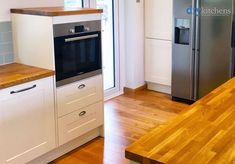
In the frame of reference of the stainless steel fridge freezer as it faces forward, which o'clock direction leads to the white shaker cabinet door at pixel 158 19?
The white shaker cabinet door is roughly at 3 o'clock from the stainless steel fridge freezer.

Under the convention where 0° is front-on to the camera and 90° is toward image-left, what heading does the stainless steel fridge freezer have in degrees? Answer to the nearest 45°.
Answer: approximately 45°

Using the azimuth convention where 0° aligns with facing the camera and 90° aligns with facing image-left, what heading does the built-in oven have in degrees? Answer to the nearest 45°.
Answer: approximately 315°

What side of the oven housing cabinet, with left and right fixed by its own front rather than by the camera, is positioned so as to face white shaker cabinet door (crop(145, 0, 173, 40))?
left
